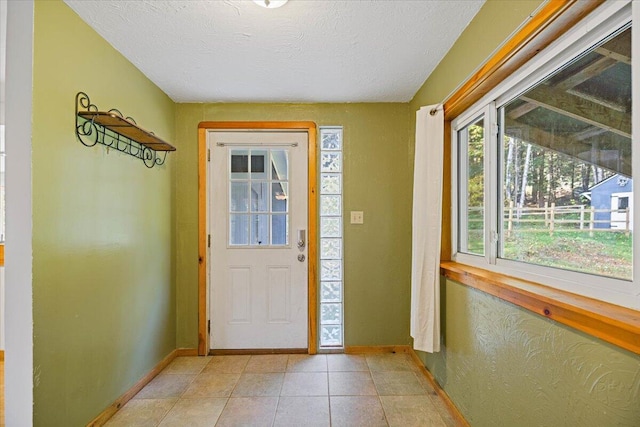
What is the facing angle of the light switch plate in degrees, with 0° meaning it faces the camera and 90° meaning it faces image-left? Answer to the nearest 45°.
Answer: approximately 0°

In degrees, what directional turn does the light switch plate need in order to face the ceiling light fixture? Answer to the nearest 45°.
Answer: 0° — it already faces it

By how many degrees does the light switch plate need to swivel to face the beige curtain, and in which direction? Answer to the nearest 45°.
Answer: approximately 45° to its left

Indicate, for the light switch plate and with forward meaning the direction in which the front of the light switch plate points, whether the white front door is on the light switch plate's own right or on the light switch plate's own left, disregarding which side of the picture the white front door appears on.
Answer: on the light switch plate's own right

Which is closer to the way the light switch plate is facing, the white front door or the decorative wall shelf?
the decorative wall shelf

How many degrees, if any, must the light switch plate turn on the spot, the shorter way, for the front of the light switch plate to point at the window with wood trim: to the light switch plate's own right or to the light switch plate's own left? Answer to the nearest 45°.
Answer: approximately 45° to the light switch plate's own left

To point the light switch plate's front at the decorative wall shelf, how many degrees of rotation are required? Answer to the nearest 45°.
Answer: approximately 45° to its right

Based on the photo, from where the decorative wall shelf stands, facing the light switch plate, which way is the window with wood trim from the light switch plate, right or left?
right

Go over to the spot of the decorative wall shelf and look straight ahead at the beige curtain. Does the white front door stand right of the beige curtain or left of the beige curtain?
left

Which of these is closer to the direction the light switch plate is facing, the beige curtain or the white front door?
the beige curtain
